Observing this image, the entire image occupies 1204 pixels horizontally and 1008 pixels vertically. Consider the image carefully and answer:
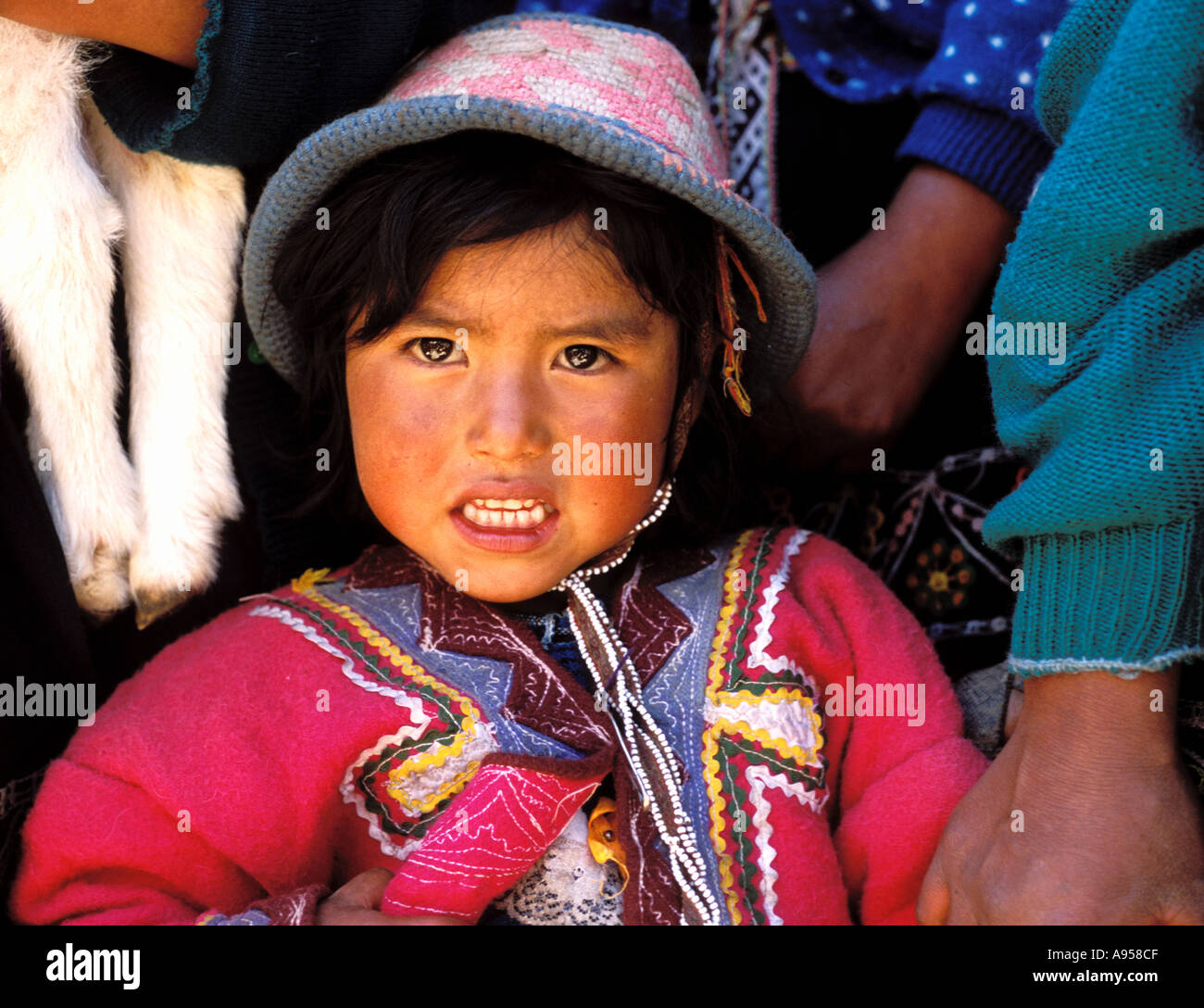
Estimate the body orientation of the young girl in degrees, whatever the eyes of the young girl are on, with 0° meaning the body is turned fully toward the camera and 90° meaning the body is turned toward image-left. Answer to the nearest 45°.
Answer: approximately 0°
